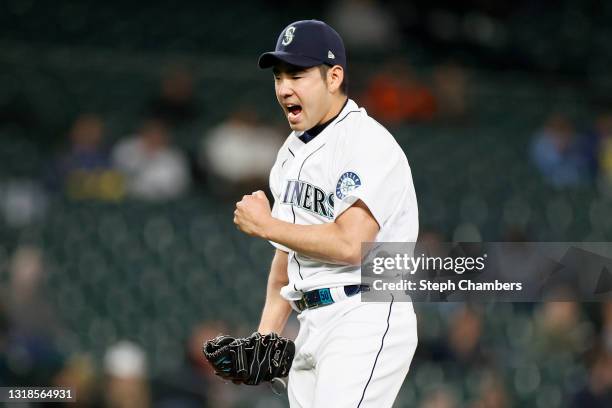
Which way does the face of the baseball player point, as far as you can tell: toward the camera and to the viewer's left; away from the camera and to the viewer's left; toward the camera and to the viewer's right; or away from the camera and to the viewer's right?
toward the camera and to the viewer's left
